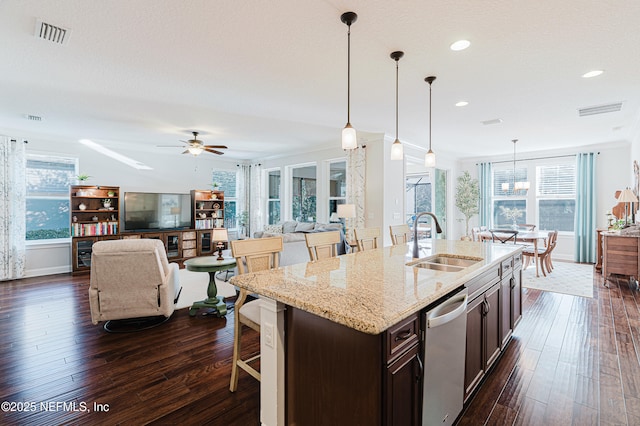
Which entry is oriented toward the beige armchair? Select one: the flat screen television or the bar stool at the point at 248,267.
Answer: the flat screen television

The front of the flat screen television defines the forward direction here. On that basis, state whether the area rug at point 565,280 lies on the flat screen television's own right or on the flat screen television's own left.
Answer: on the flat screen television's own left

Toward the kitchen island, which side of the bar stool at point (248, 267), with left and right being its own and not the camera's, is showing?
front

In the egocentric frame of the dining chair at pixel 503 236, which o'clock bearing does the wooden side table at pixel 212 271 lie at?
The wooden side table is roughly at 7 o'clock from the dining chair.

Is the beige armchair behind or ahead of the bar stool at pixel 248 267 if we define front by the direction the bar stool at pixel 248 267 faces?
behind

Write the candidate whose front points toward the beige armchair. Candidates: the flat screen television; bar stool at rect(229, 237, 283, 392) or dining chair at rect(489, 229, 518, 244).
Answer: the flat screen television

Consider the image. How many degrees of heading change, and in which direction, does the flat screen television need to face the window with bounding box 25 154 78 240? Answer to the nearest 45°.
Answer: approximately 90° to its right

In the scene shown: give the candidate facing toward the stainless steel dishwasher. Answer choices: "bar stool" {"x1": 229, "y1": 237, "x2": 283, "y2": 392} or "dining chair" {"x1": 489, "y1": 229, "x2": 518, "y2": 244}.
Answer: "bar stool" {"x1": 229, "y1": 237, "x2": 283, "y2": 392}

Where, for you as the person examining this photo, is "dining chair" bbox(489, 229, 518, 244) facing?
facing away from the viewer

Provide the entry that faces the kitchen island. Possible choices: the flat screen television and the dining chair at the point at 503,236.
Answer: the flat screen television

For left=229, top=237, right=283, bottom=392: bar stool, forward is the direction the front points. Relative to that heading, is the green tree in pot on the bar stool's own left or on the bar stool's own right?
on the bar stool's own left

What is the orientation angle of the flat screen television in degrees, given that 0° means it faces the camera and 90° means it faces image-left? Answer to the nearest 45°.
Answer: approximately 0°

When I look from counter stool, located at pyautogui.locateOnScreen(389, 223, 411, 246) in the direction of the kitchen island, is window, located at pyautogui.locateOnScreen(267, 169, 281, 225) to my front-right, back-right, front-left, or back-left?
back-right
